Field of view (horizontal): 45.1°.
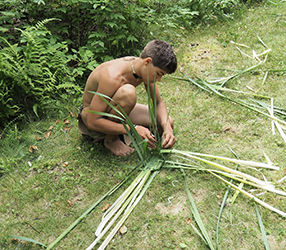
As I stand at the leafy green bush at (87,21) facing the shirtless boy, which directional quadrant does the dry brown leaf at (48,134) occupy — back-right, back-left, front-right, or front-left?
front-right

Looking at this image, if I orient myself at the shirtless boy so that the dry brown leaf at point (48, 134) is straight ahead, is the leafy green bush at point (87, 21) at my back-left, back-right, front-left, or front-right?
front-right

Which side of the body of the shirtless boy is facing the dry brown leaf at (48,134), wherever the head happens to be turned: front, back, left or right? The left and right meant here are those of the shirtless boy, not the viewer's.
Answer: back

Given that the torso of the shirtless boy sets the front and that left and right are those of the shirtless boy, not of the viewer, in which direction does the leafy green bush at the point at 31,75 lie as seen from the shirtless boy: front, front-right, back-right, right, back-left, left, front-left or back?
back

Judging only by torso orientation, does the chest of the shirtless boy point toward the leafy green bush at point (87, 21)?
no

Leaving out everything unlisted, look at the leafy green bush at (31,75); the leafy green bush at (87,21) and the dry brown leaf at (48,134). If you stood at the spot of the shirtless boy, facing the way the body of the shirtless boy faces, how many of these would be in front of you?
0

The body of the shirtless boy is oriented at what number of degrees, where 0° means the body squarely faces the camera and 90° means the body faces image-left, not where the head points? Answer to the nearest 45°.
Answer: approximately 315°
